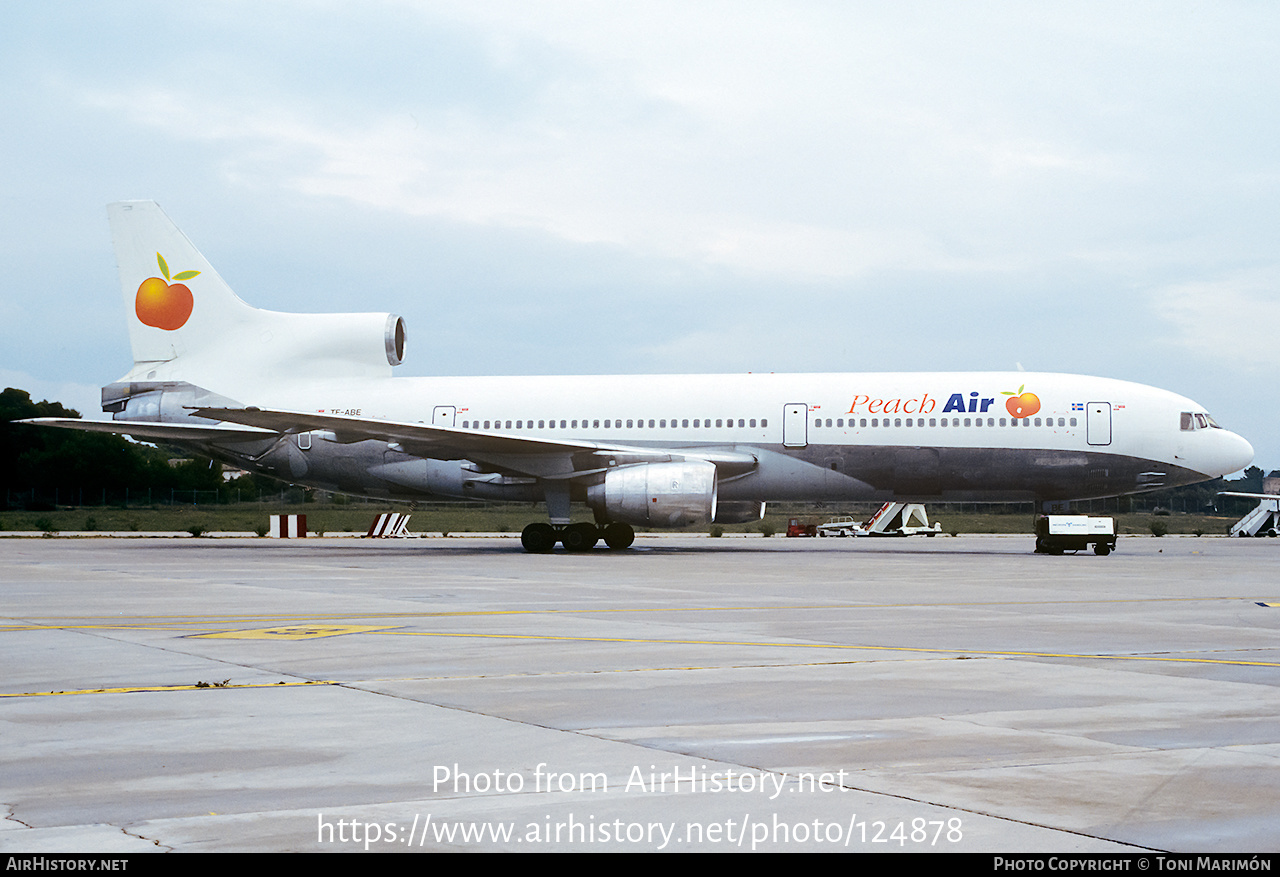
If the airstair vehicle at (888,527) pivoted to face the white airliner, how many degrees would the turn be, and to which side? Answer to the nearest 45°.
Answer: approximately 90° to its left

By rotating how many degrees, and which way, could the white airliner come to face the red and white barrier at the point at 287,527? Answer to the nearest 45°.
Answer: approximately 135° to its left

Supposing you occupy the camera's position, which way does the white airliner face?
facing to the right of the viewer
